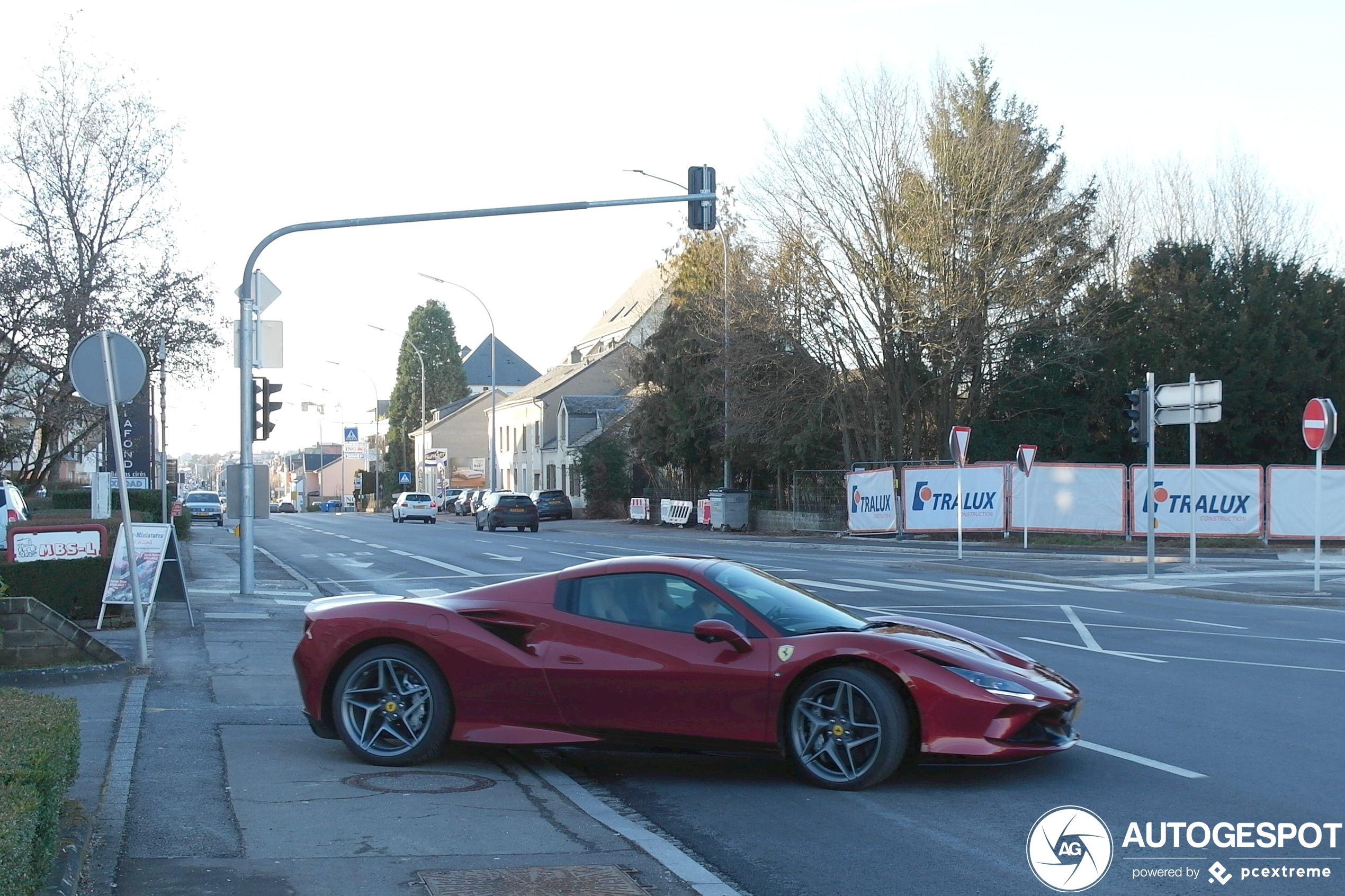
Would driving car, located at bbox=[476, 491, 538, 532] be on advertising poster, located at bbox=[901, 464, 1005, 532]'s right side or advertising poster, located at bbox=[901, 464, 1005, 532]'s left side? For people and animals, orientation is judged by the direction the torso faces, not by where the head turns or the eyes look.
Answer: on its right

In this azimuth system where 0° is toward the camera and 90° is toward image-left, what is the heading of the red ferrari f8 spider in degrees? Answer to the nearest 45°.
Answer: approximately 270°

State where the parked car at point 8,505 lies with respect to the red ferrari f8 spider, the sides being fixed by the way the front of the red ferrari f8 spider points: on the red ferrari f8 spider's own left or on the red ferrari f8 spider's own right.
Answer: on the red ferrari f8 spider's own left

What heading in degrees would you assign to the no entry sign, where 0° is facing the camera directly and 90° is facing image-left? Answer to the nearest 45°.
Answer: approximately 45°

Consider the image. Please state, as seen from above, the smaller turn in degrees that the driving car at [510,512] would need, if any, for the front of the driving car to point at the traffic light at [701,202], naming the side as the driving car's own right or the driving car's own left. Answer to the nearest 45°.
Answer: approximately 135° to the driving car's own left

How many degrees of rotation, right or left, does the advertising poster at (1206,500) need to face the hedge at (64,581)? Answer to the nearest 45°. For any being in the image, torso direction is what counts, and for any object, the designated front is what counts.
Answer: approximately 45° to its right

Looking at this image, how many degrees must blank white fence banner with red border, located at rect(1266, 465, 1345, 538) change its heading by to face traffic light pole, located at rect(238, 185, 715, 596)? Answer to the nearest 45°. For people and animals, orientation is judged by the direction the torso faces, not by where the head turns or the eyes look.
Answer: approximately 45° to its right

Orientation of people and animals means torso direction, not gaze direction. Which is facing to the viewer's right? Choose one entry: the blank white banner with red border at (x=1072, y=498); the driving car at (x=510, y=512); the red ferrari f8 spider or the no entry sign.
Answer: the red ferrari f8 spider
